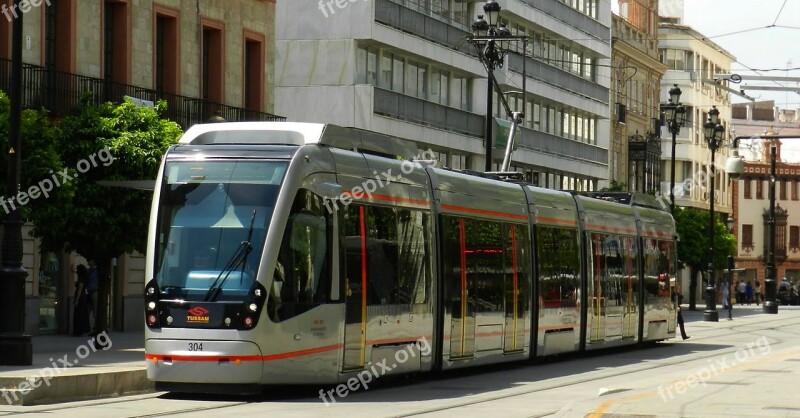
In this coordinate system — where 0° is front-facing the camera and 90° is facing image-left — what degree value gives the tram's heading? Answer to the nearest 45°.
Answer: approximately 45°

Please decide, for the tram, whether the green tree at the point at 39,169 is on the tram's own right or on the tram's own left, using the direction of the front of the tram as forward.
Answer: on the tram's own right

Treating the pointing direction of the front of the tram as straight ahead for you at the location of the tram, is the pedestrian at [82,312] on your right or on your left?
on your right

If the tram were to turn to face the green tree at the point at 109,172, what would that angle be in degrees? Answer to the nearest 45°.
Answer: approximately 90° to its right
